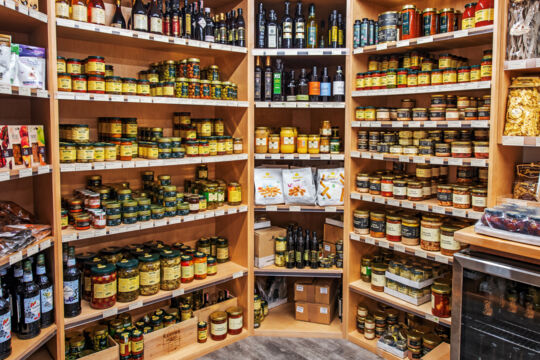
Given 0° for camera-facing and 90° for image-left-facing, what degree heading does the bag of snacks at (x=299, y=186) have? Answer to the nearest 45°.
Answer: approximately 0°

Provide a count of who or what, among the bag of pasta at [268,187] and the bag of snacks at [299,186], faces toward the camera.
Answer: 2

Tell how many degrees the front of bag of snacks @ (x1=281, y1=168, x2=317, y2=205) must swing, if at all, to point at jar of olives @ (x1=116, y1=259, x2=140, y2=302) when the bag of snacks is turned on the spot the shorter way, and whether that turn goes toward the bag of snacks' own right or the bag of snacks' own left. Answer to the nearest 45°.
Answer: approximately 45° to the bag of snacks' own right

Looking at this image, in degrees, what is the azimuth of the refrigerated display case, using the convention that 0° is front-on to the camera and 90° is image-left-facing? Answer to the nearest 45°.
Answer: approximately 45°

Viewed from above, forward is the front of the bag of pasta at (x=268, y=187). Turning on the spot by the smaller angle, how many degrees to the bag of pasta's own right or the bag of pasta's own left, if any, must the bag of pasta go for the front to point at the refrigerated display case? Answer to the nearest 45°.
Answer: approximately 45° to the bag of pasta's own left

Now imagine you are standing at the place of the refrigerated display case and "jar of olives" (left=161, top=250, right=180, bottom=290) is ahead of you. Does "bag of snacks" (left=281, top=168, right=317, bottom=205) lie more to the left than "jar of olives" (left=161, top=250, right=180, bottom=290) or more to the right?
right

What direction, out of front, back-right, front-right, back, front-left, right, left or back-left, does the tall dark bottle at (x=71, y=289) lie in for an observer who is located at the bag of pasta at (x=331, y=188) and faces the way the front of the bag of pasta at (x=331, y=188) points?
front-right
